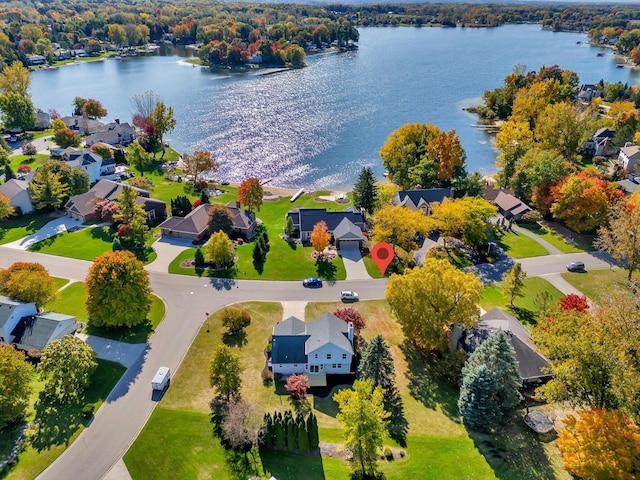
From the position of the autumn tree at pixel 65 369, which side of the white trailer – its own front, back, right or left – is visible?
left

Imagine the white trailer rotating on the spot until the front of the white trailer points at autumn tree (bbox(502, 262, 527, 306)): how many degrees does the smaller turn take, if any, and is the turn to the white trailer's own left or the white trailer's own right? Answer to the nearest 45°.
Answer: approximately 45° to the white trailer's own right

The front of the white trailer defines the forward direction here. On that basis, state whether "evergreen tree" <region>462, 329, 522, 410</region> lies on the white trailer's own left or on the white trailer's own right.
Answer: on the white trailer's own right

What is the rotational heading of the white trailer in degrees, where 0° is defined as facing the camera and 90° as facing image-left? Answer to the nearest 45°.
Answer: approximately 225°

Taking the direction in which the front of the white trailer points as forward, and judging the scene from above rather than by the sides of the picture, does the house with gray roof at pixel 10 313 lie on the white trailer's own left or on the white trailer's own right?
on the white trailer's own left

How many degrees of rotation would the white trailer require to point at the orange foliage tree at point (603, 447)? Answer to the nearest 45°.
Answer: approximately 90° to its right

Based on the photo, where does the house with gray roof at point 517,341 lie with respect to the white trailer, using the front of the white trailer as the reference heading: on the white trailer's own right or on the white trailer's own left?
on the white trailer's own right

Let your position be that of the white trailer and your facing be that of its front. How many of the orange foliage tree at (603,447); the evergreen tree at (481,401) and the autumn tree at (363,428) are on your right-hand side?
3

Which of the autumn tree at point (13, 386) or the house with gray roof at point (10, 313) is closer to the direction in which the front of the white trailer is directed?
the house with gray roof

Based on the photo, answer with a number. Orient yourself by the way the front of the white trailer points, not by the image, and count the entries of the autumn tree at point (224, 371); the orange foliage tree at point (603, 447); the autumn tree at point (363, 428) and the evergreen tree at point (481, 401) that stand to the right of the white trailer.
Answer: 4

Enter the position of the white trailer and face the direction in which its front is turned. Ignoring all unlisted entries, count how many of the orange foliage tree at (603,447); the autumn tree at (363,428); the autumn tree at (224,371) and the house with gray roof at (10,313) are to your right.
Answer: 3

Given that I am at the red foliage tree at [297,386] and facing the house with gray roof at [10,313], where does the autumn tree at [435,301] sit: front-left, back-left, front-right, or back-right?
back-right

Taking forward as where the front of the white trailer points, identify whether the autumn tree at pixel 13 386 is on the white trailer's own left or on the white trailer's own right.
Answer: on the white trailer's own left

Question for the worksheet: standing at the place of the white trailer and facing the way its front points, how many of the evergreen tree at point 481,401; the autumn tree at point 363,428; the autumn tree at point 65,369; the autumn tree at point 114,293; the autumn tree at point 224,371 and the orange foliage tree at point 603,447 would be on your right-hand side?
4

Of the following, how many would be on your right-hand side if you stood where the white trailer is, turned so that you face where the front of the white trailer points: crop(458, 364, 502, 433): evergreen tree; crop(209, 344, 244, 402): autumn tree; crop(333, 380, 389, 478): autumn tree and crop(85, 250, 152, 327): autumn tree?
3
